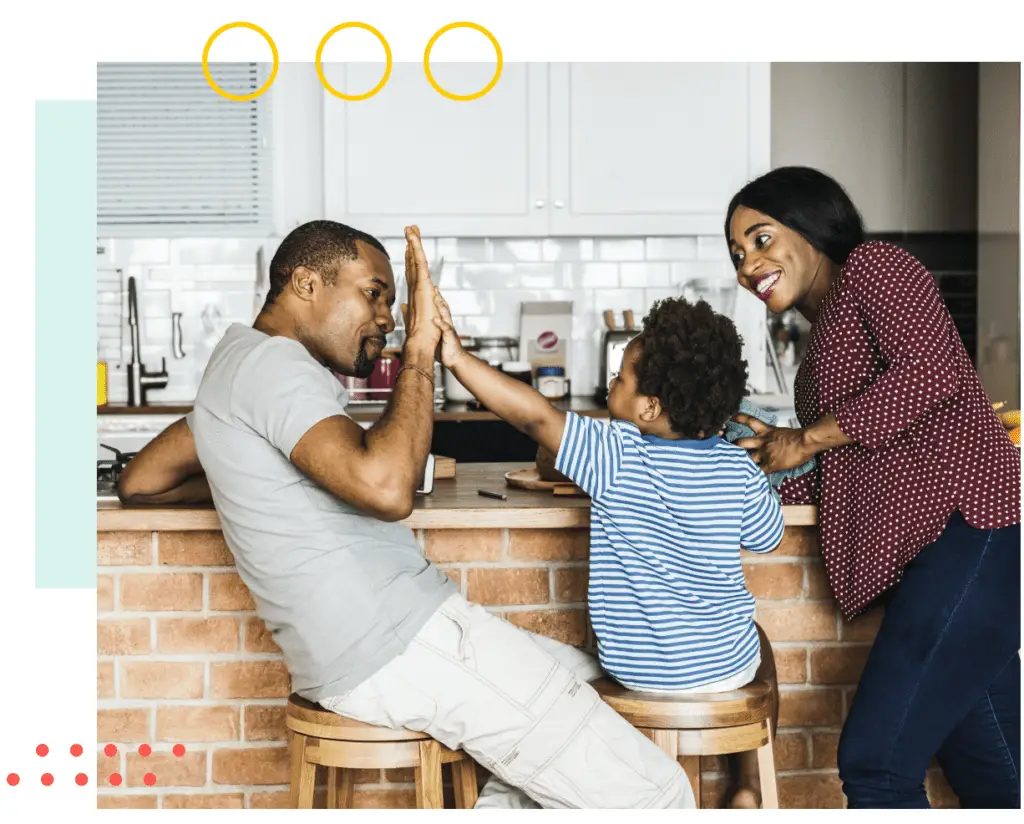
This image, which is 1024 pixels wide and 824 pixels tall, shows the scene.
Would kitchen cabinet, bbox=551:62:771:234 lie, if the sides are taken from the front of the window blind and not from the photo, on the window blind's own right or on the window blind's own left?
on the window blind's own left

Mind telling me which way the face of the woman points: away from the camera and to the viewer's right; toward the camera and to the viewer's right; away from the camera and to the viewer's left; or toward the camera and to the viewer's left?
toward the camera and to the viewer's left

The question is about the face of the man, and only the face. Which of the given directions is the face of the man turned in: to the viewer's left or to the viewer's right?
to the viewer's right

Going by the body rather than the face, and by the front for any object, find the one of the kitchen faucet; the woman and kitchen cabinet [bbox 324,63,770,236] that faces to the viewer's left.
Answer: the woman

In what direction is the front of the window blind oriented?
toward the camera

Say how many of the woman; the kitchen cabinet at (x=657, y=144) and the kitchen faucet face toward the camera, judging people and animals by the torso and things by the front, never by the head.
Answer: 2

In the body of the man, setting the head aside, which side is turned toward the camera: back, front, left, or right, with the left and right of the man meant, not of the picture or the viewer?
right

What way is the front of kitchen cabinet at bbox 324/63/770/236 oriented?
toward the camera

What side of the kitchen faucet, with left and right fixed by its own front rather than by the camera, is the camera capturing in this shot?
front

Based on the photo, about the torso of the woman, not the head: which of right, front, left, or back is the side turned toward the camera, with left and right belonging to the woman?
left

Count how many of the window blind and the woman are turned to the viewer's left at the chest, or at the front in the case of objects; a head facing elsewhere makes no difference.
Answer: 1

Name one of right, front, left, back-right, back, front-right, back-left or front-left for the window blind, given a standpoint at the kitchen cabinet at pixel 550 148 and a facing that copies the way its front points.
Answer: right

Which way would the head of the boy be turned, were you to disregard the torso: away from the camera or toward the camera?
away from the camera

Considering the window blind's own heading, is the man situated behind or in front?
in front
